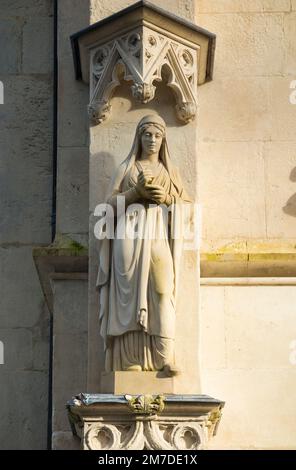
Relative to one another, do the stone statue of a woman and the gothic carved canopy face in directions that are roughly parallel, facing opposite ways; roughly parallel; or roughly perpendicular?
roughly parallel

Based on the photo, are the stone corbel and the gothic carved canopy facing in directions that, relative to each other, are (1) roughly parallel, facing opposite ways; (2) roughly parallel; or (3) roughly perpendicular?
roughly parallel

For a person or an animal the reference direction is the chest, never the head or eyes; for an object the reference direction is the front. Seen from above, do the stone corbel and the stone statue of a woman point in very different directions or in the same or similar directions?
same or similar directions

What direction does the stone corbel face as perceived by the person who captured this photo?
facing the viewer

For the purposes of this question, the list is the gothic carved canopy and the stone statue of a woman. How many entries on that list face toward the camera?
2

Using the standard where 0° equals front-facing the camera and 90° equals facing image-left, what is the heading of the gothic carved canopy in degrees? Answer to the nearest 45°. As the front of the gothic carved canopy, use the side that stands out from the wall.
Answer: approximately 0°

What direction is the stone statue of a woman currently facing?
toward the camera

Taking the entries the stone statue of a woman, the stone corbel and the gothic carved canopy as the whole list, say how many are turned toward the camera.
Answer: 3
